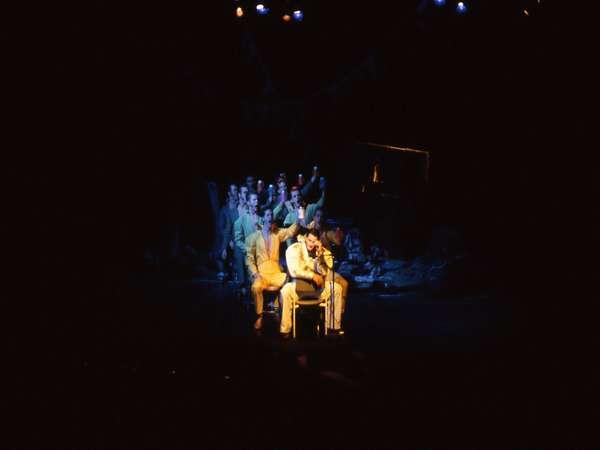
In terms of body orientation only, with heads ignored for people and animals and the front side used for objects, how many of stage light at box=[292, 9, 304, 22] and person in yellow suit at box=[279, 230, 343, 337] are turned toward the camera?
2

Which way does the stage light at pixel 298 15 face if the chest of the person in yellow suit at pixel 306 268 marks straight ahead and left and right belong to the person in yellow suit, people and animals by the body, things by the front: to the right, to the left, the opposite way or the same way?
the same way

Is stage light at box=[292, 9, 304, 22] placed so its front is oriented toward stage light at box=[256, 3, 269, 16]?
no

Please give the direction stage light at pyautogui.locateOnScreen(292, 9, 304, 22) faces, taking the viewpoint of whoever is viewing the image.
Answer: facing the viewer

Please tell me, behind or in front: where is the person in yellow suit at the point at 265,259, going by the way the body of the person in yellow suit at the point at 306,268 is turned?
behind
